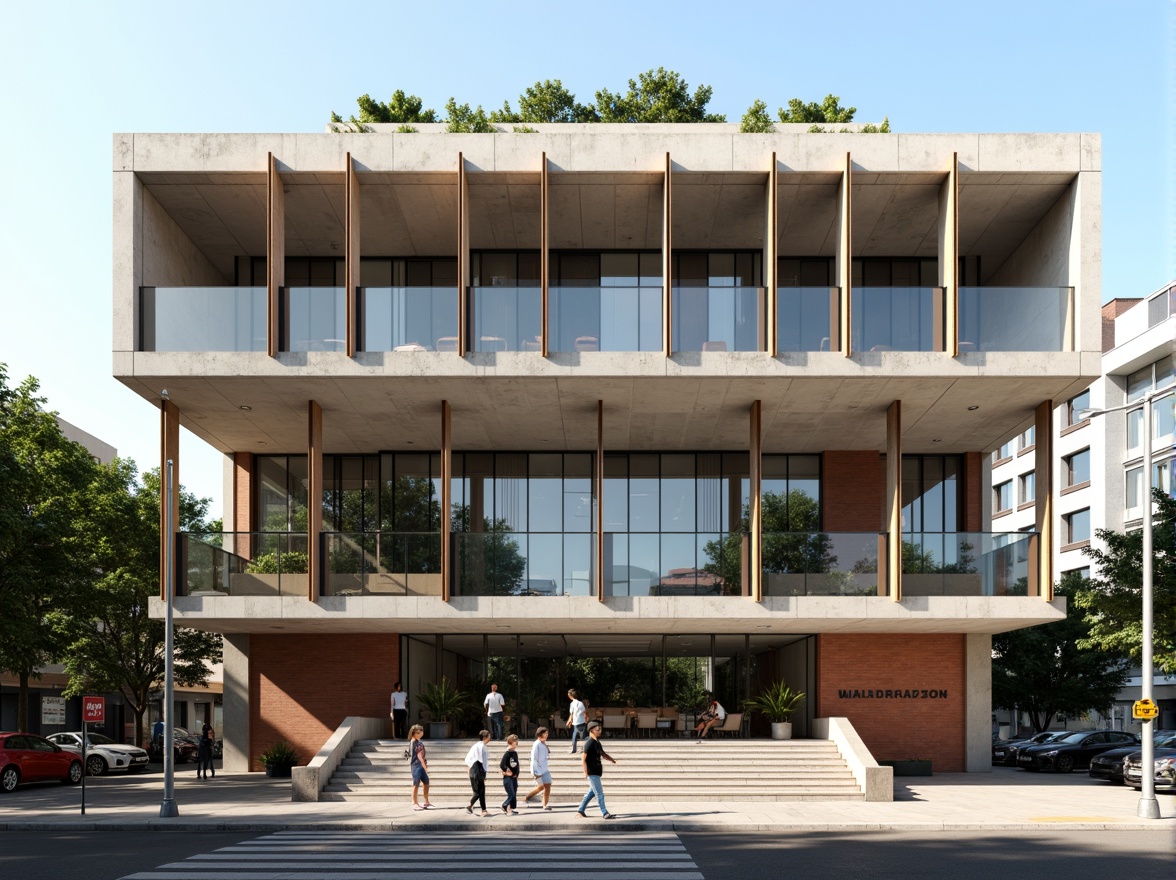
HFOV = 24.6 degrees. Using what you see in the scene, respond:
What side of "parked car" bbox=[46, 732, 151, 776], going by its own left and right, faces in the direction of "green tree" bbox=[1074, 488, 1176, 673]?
front

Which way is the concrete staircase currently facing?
toward the camera

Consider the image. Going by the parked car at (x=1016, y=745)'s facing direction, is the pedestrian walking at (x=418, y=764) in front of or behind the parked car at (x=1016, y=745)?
in front

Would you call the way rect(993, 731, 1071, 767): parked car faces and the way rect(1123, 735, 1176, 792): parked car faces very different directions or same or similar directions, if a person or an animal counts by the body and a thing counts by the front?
same or similar directions

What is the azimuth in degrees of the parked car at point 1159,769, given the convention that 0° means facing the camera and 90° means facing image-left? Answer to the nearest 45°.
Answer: approximately 45°

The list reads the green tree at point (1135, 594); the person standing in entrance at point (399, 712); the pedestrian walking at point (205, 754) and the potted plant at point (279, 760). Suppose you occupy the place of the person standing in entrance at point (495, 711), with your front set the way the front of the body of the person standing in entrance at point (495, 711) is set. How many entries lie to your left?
1

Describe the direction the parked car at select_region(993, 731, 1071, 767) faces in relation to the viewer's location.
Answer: facing the viewer and to the left of the viewer

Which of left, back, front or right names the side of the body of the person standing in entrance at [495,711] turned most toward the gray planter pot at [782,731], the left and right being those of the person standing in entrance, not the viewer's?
left
